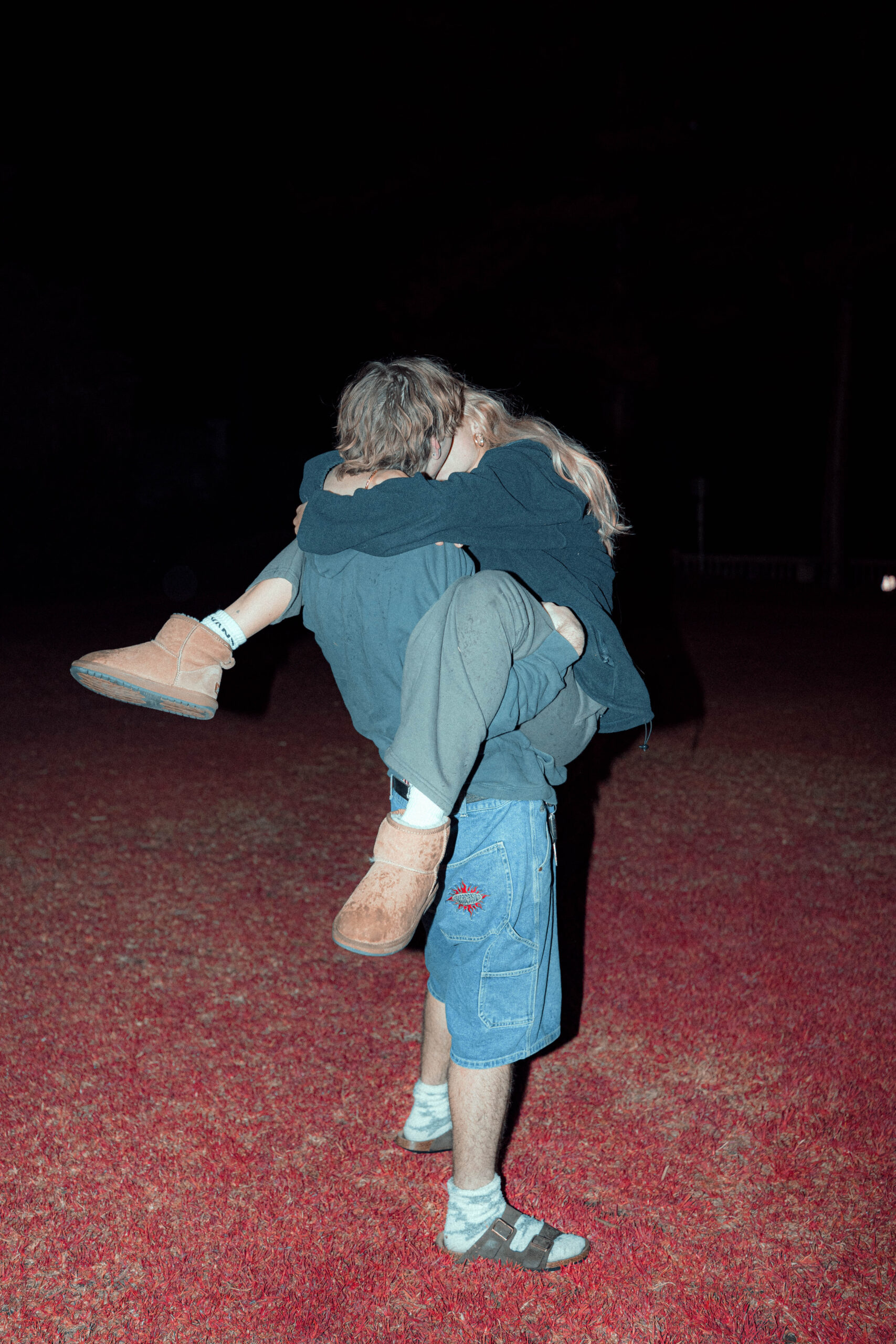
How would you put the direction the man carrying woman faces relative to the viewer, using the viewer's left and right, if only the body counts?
facing away from the viewer and to the right of the viewer

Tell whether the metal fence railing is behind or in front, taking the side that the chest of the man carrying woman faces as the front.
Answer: in front
